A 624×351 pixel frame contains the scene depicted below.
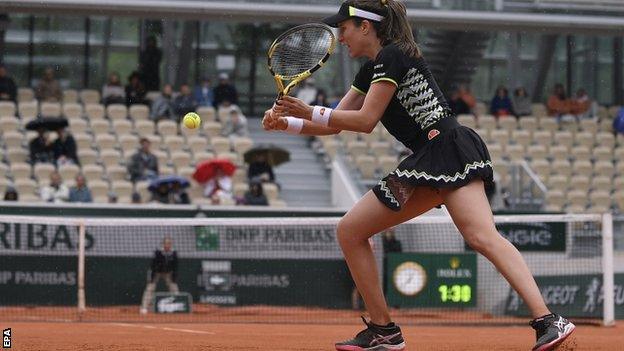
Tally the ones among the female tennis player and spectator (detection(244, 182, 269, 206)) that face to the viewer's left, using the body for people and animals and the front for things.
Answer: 1

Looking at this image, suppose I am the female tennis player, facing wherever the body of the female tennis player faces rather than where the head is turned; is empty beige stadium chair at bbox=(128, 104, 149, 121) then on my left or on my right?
on my right

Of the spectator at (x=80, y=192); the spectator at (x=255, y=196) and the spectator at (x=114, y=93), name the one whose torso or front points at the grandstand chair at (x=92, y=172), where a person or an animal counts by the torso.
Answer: the spectator at (x=114, y=93)

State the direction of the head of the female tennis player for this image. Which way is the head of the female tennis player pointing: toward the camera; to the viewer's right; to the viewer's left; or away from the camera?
to the viewer's left

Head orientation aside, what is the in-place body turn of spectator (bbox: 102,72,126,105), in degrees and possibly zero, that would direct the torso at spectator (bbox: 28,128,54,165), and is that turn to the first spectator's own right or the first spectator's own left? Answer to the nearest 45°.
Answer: approximately 45° to the first spectator's own right

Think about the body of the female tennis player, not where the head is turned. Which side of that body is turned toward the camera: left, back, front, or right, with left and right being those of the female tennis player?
left

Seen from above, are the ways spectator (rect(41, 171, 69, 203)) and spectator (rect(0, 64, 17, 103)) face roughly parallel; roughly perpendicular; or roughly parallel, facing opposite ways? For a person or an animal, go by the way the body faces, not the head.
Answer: roughly parallel

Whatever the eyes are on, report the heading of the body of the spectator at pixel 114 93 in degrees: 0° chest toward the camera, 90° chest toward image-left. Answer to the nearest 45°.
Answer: approximately 0°

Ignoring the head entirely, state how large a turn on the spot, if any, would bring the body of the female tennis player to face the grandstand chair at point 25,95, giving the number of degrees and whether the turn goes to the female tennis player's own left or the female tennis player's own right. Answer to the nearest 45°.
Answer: approximately 45° to the female tennis player's own right

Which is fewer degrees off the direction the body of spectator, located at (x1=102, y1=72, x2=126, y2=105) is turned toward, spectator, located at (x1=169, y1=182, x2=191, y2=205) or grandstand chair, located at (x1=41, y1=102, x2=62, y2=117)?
the spectator

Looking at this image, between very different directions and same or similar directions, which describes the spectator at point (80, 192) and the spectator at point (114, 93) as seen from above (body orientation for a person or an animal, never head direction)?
same or similar directions

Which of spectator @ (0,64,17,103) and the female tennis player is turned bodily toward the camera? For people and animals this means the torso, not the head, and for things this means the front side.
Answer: the spectator

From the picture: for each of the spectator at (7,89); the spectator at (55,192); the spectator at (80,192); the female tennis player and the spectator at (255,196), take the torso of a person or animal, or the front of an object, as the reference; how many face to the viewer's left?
1

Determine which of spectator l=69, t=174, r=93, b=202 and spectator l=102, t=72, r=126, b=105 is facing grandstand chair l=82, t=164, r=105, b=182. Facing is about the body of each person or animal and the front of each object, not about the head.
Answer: spectator l=102, t=72, r=126, b=105

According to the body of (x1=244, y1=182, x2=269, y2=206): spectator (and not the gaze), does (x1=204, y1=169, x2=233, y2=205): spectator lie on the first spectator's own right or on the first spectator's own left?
on the first spectator's own right

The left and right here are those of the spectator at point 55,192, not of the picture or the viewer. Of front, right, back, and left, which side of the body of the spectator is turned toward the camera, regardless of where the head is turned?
front

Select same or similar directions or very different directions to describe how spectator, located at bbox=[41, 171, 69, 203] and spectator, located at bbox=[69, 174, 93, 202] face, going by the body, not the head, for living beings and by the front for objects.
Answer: same or similar directions
